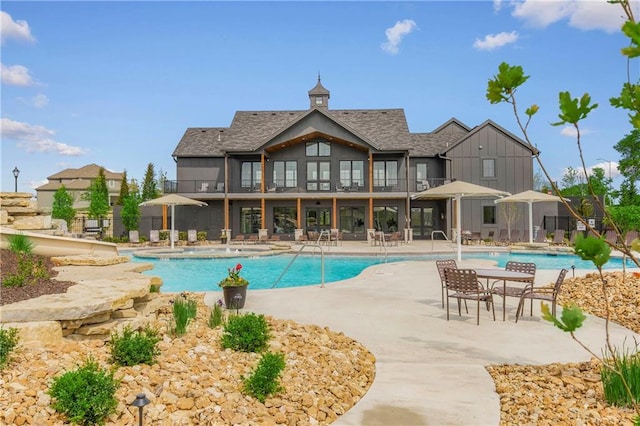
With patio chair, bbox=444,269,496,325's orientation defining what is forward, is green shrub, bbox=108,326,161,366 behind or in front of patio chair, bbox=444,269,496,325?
behind

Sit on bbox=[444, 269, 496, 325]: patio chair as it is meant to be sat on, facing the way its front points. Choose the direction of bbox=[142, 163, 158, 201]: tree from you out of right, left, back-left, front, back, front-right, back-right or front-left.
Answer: left

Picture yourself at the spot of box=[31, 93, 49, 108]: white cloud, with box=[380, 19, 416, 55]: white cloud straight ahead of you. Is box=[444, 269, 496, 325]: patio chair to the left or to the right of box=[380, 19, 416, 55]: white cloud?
right

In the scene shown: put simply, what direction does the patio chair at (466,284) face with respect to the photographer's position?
facing away from the viewer and to the right of the viewer

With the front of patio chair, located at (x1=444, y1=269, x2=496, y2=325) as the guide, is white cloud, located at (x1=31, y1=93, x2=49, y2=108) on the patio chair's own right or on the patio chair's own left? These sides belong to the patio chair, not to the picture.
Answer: on the patio chair's own left

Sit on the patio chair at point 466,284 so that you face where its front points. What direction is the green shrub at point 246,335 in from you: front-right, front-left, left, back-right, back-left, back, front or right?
back

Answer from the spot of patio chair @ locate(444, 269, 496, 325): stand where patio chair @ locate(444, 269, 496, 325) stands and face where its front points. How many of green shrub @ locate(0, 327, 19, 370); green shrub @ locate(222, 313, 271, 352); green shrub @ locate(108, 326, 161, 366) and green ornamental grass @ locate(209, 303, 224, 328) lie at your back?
4

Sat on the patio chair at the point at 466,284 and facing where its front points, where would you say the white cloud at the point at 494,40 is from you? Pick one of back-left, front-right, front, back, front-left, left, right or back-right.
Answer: front-left

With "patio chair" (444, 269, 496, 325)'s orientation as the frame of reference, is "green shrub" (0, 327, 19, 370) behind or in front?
behind
